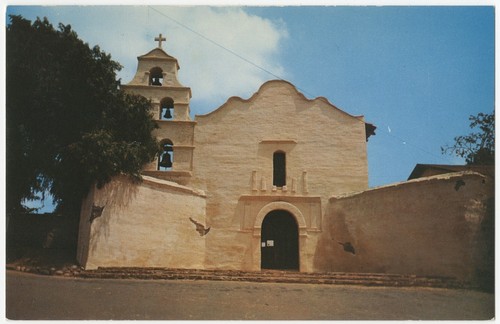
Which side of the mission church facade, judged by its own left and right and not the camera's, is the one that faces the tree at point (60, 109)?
right

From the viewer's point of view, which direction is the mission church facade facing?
toward the camera
